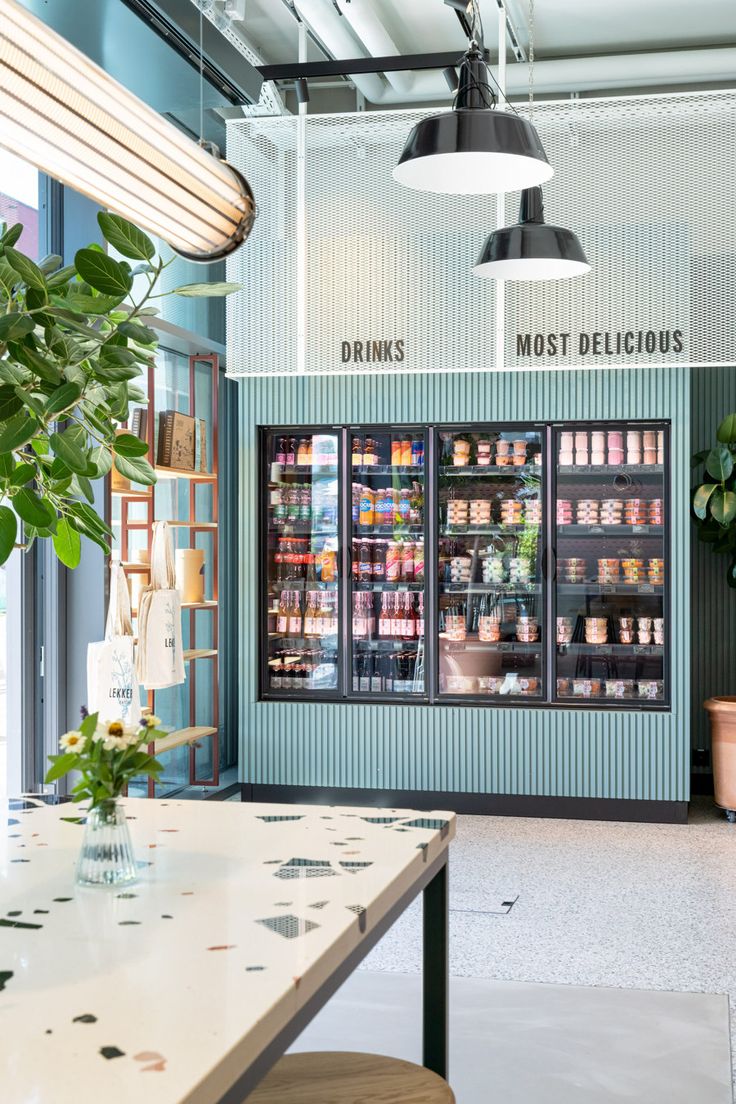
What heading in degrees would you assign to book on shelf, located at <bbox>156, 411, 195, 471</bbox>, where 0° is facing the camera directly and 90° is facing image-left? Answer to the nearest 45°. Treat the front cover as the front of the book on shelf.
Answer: approximately 315°

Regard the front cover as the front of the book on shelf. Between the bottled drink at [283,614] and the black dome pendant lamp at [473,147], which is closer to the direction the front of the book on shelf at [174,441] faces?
the black dome pendant lamp

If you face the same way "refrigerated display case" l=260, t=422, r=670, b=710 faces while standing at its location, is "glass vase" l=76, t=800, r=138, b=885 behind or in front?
in front

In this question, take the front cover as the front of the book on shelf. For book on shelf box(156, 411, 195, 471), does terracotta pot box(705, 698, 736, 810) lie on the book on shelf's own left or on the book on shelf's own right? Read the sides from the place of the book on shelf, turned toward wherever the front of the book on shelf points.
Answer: on the book on shelf's own left

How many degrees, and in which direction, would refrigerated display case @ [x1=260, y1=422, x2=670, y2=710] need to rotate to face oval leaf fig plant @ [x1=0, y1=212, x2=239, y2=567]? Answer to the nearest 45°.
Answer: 0° — it already faces it

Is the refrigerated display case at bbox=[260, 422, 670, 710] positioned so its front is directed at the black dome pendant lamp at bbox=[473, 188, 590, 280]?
yes

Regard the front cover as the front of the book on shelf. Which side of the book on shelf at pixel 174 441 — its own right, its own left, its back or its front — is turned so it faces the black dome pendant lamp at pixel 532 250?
front

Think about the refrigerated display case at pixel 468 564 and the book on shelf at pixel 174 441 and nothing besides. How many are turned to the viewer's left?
0

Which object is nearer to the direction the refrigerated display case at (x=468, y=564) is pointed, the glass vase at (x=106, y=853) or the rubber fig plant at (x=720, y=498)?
the glass vase

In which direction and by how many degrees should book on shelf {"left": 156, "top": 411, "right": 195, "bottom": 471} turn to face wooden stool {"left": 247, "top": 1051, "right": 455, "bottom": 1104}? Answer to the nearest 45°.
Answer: approximately 45° to its right

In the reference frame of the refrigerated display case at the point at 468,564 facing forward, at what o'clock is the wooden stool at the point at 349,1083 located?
The wooden stool is roughly at 12 o'clock from the refrigerated display case.

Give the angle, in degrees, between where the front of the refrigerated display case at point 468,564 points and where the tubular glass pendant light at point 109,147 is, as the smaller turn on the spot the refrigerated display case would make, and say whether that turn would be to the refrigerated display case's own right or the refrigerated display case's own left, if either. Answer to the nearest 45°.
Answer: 0° — it already faces it
